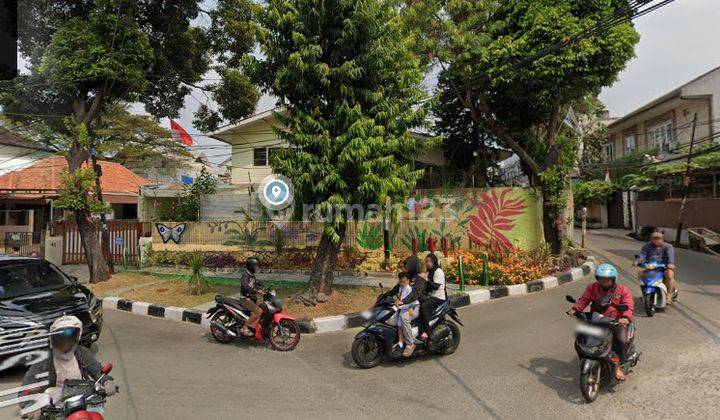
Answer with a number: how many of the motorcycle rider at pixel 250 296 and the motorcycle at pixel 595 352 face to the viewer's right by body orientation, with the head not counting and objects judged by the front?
1

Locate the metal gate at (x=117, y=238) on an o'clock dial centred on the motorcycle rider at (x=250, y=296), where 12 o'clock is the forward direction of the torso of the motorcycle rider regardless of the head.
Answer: The metal gate is roughly at 8 o'clock from the motorcycle rider.

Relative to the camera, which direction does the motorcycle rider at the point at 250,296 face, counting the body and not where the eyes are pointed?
to the viewer's right

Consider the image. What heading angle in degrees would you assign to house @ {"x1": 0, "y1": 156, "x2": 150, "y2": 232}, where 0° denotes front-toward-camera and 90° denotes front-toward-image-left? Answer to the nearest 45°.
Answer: approximately 0°

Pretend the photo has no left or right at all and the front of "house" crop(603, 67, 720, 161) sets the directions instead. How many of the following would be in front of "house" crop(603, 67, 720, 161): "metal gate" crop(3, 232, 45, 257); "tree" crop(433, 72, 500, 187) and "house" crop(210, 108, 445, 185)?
3

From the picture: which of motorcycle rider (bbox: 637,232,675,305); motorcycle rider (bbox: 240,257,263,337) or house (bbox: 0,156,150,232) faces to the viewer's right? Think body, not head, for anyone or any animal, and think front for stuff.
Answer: motorcycle rider (bbox: 240,257,263,337)

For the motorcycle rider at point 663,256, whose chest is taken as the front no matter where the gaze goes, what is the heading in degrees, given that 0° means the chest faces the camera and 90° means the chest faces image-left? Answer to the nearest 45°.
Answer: approximately 0°

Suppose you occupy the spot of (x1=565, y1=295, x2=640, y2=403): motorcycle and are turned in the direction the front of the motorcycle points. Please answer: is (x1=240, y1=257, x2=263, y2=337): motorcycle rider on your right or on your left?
on your right
